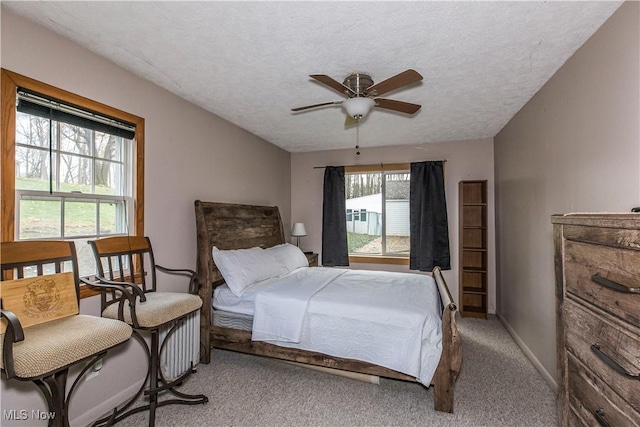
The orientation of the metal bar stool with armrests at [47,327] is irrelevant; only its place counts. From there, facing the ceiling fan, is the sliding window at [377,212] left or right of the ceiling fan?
left

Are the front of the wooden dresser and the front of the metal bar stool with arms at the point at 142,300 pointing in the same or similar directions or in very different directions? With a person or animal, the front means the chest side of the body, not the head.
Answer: very different directions

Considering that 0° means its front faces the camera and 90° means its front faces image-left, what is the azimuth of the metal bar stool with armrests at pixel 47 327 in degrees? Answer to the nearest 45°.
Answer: approximately 315°

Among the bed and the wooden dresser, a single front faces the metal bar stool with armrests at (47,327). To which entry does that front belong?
the wooden dresser

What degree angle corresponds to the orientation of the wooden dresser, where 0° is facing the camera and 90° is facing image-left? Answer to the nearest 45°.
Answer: approximately 45°

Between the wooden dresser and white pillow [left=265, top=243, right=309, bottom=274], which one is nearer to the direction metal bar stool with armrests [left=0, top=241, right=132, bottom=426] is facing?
the wooden dresser

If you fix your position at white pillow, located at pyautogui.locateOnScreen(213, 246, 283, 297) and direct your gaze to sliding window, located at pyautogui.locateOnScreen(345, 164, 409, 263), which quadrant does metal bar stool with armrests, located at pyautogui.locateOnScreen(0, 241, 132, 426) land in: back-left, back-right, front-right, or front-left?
back-right

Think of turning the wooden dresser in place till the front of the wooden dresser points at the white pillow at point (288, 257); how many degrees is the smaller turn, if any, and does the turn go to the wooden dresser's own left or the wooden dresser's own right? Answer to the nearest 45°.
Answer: approximately 45° to the wooden dresser's own right

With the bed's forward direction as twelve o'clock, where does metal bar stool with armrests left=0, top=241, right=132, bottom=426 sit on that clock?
The metal bar stool with armrests is roughly at 3 o'clock from the bed.

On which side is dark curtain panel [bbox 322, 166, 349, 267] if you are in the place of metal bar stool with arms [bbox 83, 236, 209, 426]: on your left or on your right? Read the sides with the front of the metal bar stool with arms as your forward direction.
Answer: on your left

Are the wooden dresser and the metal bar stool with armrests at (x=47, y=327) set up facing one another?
yes
